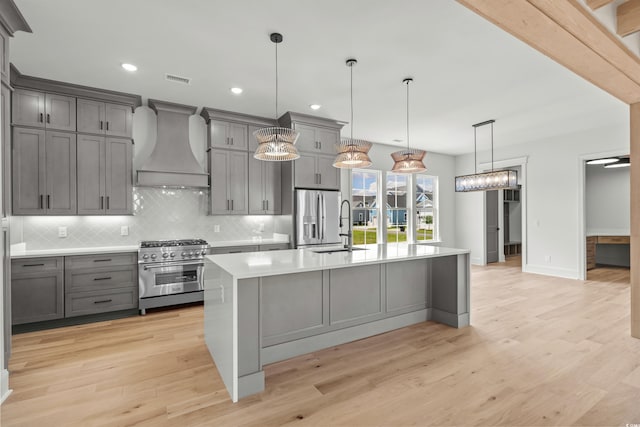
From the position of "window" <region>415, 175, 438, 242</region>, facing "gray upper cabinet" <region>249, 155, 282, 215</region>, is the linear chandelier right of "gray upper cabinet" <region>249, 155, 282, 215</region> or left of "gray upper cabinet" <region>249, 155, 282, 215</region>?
left

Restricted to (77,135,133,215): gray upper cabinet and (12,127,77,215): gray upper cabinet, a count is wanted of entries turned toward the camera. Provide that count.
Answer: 2

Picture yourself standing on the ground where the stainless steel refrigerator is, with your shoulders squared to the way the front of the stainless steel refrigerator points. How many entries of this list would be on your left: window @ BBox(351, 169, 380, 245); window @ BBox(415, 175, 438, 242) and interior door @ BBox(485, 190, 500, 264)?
3

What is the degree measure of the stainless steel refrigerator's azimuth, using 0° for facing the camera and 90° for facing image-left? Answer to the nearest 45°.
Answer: approximately 315°

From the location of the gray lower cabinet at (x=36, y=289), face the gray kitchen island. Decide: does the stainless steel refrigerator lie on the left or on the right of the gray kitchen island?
left

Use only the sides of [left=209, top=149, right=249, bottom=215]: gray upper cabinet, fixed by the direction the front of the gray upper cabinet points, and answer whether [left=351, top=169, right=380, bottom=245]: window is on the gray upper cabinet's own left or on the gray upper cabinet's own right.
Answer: on the gray upper cabinet's own left

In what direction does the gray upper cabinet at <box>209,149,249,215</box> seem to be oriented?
toward the camera

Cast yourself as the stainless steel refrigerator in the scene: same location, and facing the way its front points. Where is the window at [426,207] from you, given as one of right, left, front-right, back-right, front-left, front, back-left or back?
left

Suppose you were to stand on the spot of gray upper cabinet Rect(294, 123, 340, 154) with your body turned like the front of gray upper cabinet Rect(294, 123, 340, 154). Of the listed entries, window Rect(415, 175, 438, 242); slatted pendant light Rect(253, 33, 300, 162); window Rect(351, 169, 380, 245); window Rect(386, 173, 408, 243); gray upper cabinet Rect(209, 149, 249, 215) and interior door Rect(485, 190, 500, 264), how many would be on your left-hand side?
4

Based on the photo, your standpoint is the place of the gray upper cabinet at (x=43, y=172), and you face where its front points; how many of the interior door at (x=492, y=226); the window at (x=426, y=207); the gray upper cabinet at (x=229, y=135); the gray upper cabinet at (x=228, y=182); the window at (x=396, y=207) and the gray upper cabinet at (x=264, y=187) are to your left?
6

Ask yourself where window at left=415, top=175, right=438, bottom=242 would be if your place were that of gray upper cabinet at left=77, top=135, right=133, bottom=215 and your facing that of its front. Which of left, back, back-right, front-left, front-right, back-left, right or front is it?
left

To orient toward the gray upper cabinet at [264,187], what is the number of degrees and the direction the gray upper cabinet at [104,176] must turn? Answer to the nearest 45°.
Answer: approximately 90° to its left

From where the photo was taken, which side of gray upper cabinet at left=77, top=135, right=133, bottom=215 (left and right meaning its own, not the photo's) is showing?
front

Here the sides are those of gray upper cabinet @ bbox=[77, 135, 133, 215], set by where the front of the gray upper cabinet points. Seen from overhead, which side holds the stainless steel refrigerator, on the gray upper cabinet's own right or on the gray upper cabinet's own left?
on the gray upper cabinet's own left

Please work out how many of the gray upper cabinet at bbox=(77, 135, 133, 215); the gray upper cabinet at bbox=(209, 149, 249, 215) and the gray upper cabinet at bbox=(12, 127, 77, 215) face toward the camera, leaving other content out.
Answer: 3
